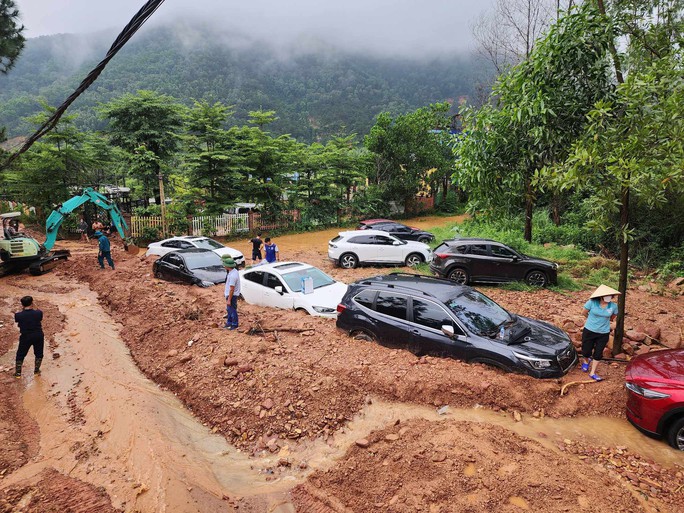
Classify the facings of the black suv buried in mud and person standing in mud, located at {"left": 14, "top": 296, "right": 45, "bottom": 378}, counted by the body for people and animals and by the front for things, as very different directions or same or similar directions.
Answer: very different directions

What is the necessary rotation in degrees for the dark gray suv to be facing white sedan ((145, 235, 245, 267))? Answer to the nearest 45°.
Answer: approximately 180°

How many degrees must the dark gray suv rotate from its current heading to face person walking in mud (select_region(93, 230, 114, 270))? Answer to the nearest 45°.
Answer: approximately 180°

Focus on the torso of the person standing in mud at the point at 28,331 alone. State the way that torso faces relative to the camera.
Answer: away from the camera

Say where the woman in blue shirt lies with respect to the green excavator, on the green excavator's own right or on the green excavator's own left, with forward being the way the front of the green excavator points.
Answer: on the green excavator's own right

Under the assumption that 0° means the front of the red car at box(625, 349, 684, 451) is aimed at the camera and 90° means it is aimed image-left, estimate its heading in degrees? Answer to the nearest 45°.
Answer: approximately 45°

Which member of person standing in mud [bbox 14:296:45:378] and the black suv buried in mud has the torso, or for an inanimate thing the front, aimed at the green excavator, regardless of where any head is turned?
the person standing in mud

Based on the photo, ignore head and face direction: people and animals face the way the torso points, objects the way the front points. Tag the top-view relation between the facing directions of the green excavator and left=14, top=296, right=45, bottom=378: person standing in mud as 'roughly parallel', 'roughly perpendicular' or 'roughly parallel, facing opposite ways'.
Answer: roughly perpendicular

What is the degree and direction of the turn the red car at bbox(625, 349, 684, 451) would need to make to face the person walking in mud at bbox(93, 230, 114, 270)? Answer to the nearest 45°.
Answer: approximately 45° to its right

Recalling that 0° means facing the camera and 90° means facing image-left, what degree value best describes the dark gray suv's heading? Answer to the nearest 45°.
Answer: approximately 270°
